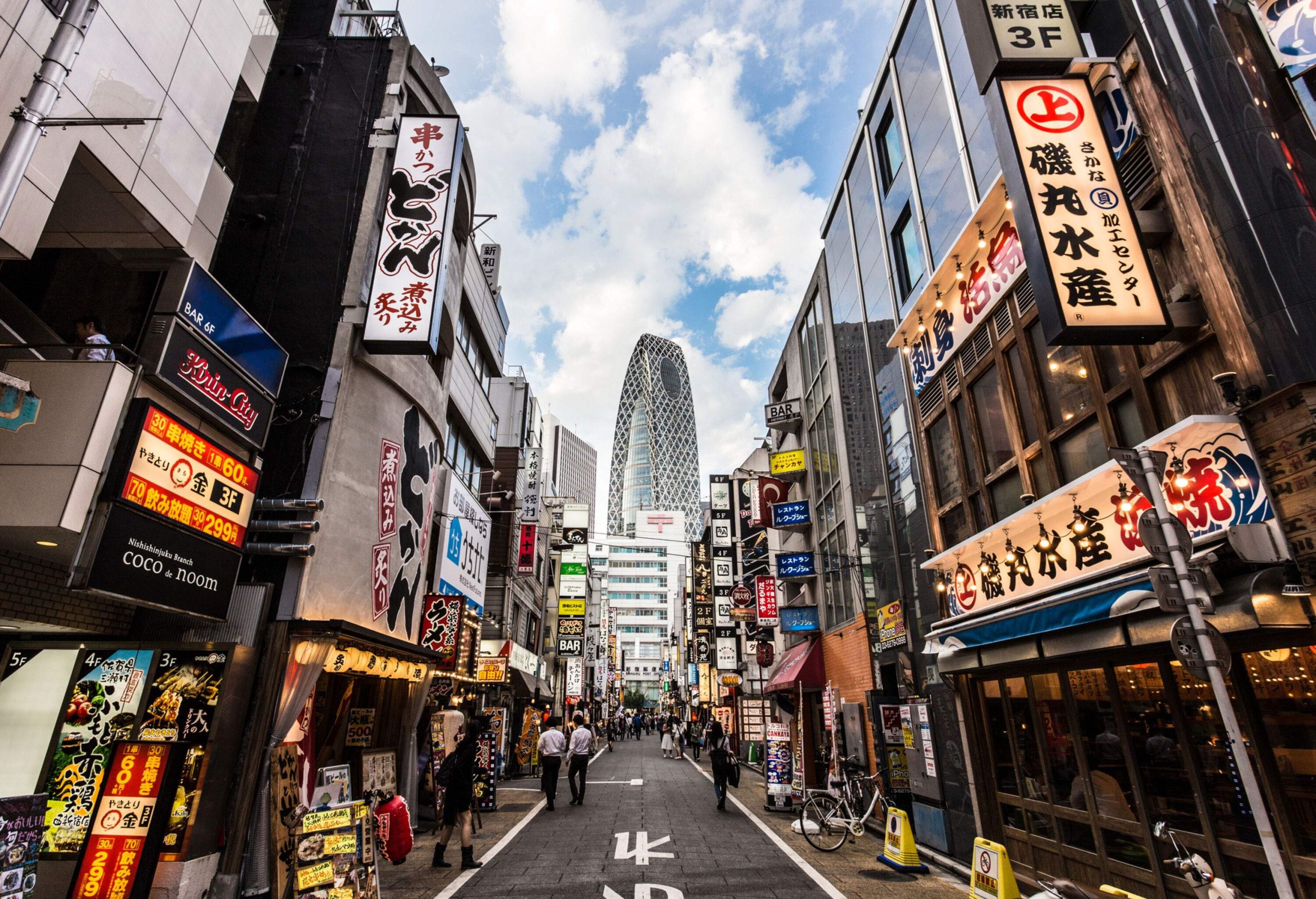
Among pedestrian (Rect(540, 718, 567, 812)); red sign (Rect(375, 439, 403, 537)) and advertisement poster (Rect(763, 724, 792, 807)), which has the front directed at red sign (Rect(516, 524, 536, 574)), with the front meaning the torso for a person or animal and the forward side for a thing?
the pedestrian

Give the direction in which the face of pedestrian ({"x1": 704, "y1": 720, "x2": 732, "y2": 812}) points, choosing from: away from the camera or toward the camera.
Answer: away from the camera

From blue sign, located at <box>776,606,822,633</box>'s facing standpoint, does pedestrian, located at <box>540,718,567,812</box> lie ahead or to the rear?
ahead

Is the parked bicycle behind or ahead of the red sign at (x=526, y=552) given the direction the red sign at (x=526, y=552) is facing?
ahead

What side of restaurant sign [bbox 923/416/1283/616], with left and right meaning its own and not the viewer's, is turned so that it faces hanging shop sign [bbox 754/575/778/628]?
right

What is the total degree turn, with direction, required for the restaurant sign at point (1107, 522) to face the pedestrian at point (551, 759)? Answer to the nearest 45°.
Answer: approximately 45° to its right

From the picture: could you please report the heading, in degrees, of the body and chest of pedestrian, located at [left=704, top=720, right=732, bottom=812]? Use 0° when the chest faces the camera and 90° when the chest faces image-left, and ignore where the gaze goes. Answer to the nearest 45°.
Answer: approximately 180°

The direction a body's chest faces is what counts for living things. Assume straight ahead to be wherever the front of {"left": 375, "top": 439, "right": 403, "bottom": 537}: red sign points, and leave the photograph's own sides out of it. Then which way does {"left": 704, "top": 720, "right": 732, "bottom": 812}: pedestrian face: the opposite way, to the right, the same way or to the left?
to the left

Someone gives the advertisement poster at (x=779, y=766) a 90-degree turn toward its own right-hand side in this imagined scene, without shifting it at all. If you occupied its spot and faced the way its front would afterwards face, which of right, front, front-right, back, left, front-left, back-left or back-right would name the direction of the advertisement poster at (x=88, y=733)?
front-left

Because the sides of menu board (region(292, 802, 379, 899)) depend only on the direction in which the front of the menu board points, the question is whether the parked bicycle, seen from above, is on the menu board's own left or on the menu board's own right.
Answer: on the menu board's own left

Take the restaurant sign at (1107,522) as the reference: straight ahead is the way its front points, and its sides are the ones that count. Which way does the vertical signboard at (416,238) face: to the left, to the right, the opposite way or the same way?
to the left

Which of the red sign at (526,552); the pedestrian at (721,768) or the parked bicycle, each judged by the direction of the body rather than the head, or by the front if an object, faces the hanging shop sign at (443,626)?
the red sign
